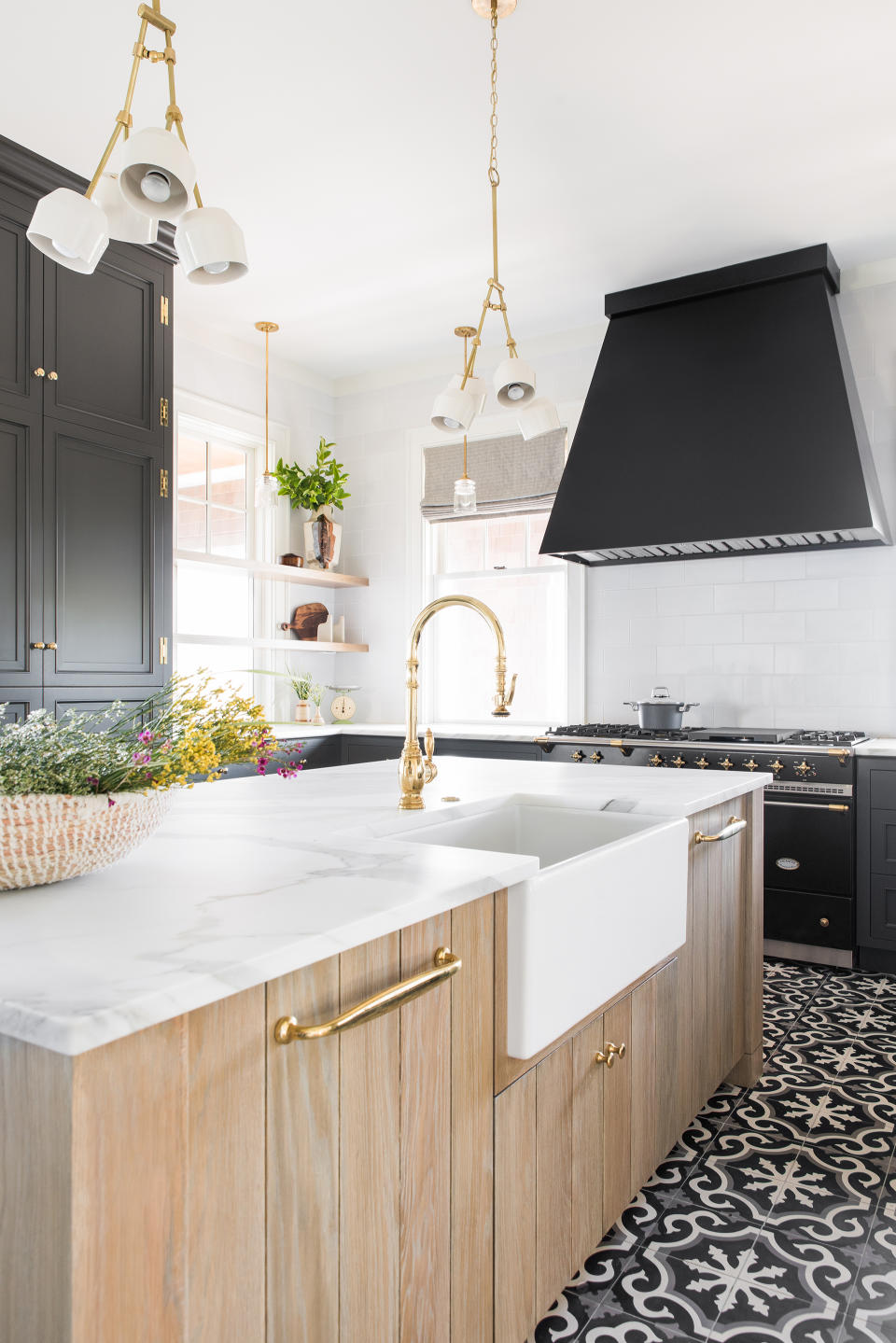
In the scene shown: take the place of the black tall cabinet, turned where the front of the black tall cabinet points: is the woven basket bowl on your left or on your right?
on your right

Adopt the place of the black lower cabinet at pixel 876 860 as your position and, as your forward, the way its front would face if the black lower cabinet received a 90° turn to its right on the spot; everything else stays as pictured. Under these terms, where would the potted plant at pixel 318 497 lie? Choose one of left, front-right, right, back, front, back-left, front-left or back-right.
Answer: front

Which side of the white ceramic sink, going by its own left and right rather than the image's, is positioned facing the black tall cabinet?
back

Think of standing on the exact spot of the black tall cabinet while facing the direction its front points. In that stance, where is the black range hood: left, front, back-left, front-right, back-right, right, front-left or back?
front-left

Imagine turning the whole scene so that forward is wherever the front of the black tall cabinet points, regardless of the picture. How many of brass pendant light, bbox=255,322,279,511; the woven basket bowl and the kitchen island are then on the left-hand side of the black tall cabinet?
1

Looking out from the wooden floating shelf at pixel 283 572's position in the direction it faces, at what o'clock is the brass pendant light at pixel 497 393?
The brass pendant light is roughly at 1 o'clock from the wooden floating shelf.

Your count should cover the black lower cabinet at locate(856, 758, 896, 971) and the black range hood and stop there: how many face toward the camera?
2

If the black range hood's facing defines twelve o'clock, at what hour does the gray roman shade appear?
The gray roman shade is roughly at 4 o'clock from the black range hood.

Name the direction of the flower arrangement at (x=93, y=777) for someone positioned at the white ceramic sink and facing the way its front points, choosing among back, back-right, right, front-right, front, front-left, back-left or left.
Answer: right

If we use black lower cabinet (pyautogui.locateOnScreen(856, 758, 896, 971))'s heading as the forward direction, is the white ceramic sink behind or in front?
in front

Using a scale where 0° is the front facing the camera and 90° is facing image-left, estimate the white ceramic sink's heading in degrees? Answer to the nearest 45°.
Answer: approximately 315°
